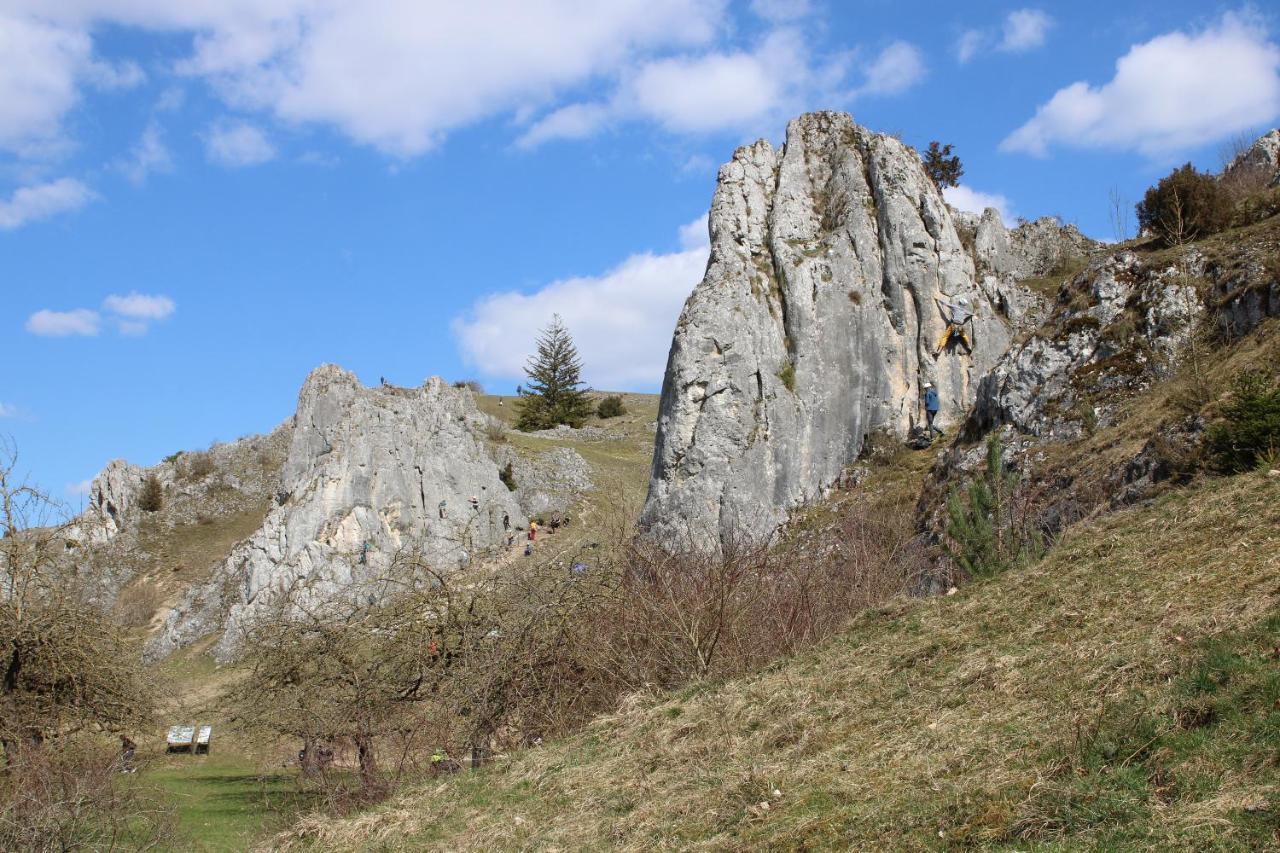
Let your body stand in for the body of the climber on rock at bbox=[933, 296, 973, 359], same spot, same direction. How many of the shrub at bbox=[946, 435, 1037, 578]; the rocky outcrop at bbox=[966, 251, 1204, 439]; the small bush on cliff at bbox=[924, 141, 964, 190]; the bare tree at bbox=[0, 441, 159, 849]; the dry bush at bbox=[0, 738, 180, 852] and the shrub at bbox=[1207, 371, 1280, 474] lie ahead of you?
1

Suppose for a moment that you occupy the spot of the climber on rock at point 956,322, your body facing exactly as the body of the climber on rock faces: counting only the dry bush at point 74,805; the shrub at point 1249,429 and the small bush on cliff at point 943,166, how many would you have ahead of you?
1

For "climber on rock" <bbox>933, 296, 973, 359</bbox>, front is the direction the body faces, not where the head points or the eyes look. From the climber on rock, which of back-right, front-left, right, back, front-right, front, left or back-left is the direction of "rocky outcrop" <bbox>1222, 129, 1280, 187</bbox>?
right

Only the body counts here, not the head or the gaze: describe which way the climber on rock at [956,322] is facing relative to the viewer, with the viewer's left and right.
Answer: facing away from the viewer

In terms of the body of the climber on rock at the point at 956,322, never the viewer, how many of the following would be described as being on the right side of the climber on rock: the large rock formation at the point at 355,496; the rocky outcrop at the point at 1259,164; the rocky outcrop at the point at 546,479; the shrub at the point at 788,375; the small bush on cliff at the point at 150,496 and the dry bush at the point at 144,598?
1

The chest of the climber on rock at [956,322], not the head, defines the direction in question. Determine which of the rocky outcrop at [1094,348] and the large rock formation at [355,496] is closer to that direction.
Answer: the large rock formation

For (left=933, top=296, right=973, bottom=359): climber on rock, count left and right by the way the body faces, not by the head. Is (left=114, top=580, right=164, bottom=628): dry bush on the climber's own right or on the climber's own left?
on the climber's own left

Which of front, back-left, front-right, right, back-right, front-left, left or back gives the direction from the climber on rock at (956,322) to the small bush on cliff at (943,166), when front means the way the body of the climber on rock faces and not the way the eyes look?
front

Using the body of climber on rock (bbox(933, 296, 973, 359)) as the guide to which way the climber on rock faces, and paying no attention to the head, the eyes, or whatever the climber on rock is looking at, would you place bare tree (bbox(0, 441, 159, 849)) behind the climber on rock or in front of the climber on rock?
behind
